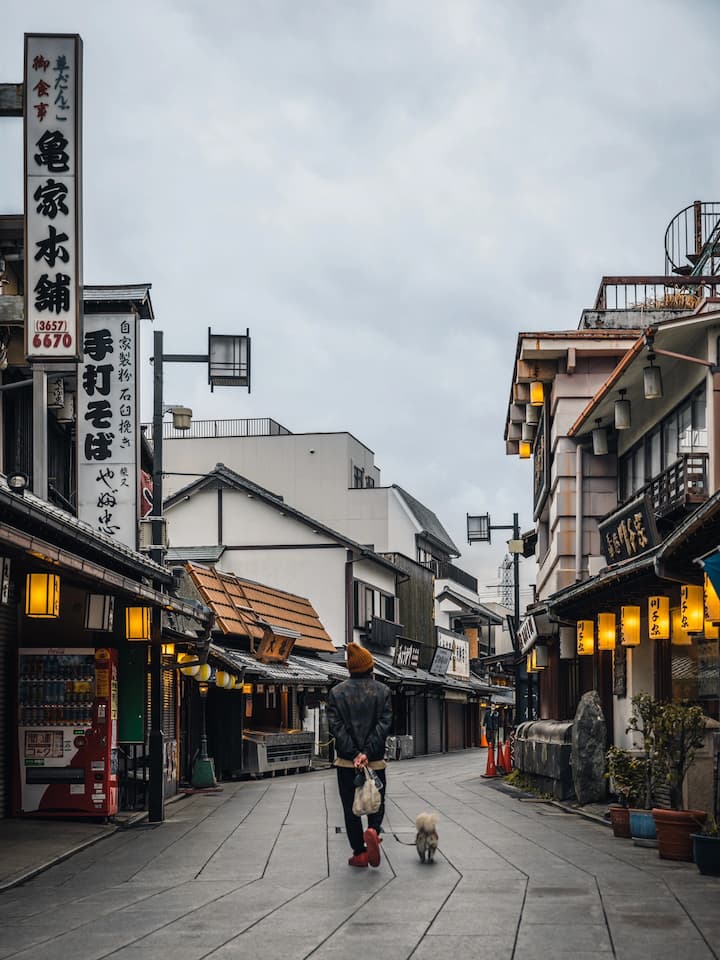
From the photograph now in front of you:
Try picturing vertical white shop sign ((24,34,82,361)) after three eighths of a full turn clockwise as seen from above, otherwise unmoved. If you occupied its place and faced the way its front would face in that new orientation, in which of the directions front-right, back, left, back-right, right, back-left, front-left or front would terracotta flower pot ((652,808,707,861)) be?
back

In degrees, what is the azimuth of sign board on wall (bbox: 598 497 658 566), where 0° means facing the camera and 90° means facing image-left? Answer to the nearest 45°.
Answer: approximately 45°

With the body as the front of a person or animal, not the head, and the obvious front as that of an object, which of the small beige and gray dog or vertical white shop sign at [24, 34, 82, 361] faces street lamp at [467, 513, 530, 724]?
the small beige and gray dog

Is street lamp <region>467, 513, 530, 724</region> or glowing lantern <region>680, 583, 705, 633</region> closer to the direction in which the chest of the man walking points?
the street lamp

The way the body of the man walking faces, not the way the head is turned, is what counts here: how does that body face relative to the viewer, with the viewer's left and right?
facing away from the viewer

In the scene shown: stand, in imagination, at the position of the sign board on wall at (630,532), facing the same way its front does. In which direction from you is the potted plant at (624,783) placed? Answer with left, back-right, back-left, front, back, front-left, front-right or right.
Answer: front-left

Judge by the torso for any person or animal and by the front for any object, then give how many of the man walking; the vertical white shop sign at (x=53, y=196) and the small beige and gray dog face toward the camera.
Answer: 1

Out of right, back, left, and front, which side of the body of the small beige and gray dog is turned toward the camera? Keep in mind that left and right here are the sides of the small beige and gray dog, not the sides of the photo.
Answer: back

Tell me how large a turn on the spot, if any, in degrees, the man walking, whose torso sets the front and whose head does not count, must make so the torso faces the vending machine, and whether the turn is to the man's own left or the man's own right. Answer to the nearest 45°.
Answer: approximately 45° to the man's own left

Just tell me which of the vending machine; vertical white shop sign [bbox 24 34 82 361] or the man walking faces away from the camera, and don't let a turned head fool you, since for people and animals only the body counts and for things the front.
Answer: the man walking

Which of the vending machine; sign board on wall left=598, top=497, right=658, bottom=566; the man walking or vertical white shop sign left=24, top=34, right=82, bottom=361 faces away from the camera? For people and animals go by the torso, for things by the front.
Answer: the man walking

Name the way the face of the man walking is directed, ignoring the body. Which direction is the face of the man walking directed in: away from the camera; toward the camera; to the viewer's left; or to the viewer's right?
away from the camera
